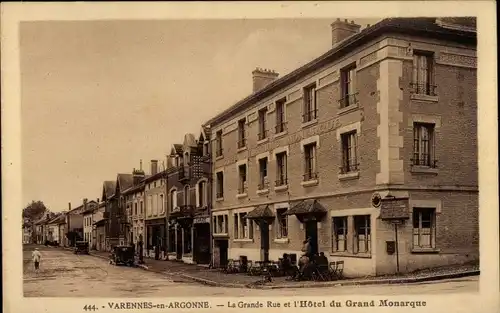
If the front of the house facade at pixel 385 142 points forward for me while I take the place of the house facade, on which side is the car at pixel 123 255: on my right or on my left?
on my right

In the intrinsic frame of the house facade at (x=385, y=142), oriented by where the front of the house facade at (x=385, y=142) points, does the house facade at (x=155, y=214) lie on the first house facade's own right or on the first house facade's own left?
on the first house facade's own right

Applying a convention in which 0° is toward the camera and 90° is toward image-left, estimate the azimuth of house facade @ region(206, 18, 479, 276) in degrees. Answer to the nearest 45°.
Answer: approximately 45°

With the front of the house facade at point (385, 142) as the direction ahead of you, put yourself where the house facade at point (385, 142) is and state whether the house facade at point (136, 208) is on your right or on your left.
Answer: on your right
